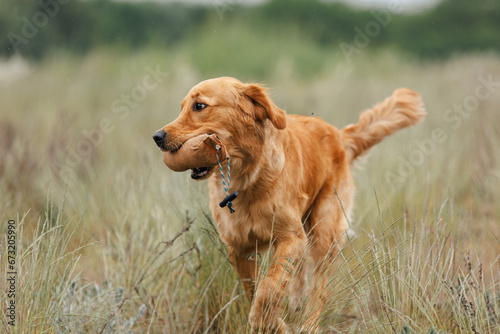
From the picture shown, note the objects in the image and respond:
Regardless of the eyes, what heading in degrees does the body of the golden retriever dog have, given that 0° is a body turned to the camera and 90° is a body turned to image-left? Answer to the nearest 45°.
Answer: approximately 45°
